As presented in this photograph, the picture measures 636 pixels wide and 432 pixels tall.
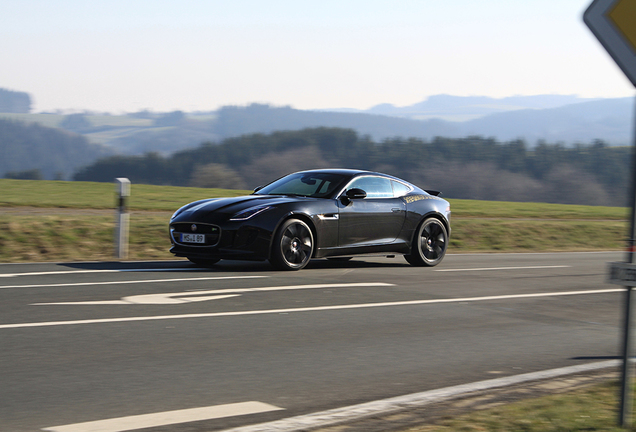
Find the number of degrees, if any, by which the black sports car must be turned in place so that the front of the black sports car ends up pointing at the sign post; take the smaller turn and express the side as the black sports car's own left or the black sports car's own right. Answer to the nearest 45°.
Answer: approximately 45° to the black sports car's own left

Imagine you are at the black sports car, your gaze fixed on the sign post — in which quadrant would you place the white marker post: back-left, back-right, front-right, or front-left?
back-right

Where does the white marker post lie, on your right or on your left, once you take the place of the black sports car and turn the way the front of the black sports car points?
on your right

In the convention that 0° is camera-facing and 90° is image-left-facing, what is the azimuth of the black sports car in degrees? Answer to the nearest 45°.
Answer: approximately 45°
